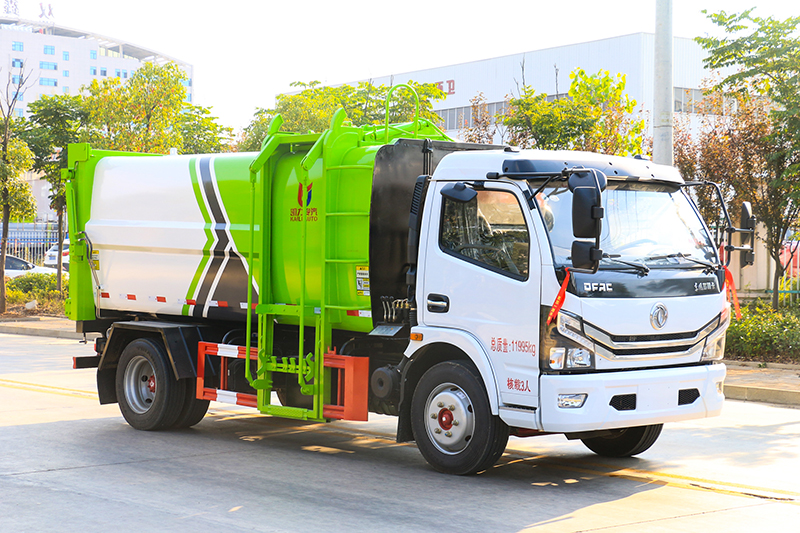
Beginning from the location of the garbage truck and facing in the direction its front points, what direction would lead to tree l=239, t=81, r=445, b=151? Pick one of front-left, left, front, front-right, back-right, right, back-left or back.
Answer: back-left

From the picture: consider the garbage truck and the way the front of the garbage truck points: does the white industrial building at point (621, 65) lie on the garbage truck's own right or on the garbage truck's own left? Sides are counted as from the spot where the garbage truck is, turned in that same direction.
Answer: on the garbage truck's own left

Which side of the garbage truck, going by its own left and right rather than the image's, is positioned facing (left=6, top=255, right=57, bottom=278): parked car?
back

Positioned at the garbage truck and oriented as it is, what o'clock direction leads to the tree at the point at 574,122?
The tree is roughly at 8 o'clock from the garbage truck.

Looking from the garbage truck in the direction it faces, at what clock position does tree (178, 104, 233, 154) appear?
The tree is roughly at 7 o'clock from the garbage truck.

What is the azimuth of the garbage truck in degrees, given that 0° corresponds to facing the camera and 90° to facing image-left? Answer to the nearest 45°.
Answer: approximately 315°

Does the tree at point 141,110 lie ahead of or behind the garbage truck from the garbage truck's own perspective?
behind

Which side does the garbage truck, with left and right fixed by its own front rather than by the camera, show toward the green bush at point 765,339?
left

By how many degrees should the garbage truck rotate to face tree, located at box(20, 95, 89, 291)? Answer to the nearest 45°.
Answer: approximately 180°
